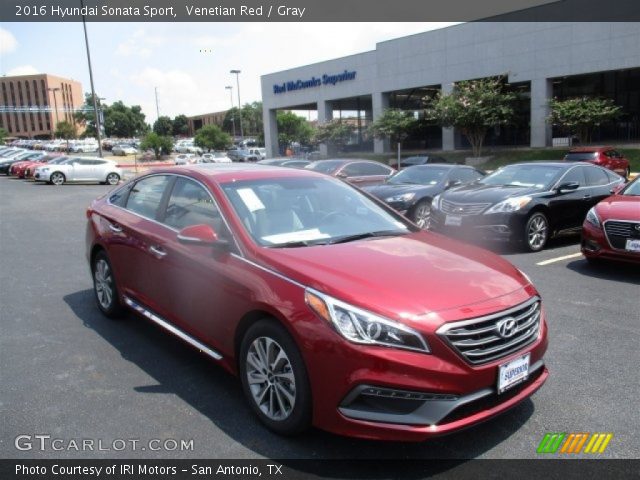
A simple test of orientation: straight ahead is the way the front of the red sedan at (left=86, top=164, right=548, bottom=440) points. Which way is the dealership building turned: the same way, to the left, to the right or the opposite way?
to the right

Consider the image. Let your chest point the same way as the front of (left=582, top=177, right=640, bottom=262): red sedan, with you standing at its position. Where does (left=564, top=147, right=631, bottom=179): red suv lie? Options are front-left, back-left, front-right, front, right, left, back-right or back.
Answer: back-right

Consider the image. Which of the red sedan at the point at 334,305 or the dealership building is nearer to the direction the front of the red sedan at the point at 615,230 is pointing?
the red sedan

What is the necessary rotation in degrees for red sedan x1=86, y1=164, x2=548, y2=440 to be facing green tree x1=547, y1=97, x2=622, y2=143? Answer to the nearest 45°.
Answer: approximately 90° to its left

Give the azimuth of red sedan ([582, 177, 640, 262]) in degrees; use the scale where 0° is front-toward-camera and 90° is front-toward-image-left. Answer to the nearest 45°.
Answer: approximately 45°

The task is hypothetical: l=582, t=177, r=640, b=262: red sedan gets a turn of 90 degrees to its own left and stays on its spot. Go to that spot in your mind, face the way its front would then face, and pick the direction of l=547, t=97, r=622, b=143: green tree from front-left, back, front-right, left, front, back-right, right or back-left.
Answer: back-left
